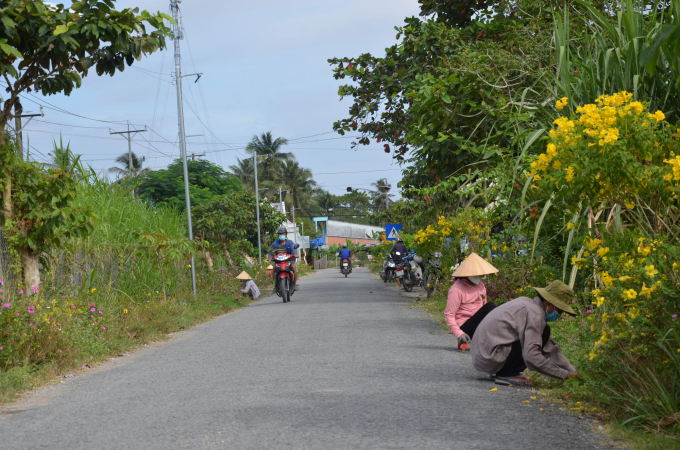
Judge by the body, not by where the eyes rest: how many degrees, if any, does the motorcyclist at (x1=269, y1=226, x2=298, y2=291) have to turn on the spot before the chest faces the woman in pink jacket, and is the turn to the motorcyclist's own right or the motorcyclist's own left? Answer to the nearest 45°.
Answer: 0° — they already face them

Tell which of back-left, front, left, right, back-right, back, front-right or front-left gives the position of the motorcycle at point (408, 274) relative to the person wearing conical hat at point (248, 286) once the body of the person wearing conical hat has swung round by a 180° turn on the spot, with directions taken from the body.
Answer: front

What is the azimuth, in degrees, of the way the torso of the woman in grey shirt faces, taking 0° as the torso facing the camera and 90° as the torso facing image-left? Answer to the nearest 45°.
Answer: approximately 270°

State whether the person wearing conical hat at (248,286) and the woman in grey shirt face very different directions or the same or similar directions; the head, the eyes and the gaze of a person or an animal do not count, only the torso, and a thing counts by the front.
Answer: very different directions

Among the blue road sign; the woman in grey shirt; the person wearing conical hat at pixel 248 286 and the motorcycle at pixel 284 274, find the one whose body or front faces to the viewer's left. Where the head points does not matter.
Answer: the person wearing conical hat

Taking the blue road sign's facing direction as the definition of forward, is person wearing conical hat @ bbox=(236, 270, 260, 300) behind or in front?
in front

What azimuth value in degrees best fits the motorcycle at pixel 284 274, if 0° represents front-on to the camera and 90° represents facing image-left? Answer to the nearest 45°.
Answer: approximately 0°

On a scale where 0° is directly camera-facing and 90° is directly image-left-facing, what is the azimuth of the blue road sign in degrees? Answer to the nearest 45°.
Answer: approximately 0°

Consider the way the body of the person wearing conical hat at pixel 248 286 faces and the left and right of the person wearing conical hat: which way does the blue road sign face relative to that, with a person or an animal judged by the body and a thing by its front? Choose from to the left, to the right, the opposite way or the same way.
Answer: to the left

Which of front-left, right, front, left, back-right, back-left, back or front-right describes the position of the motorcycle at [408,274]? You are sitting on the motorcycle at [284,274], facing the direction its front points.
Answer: back-left

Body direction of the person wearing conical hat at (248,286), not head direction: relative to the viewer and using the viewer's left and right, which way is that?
facing to the left of the viewer

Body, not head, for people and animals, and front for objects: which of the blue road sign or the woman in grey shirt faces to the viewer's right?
the woman in grey shirt
